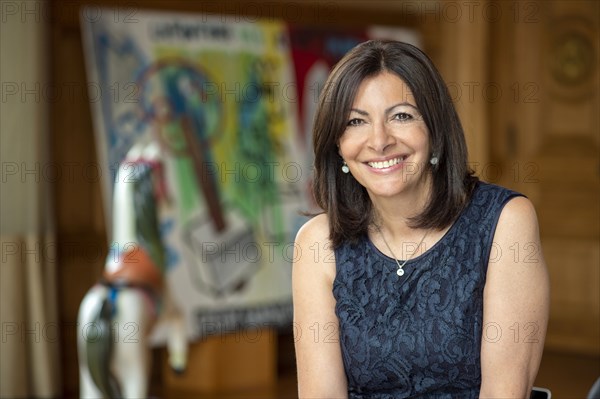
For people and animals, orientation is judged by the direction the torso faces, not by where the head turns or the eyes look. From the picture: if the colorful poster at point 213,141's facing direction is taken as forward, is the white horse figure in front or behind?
in front

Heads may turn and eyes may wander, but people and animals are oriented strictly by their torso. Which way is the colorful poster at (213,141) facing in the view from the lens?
facing the viewer

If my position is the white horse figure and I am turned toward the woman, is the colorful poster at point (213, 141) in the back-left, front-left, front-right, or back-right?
back-left

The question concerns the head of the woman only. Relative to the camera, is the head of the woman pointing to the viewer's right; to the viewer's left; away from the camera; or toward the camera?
toward the camera

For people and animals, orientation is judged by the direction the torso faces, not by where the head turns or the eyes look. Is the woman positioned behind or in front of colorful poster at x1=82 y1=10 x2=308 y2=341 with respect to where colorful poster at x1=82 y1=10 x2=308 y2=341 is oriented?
in front

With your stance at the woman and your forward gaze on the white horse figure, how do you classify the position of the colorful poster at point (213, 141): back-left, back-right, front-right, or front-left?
front-right

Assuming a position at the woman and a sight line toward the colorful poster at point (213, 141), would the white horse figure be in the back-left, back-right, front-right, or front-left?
front-left
